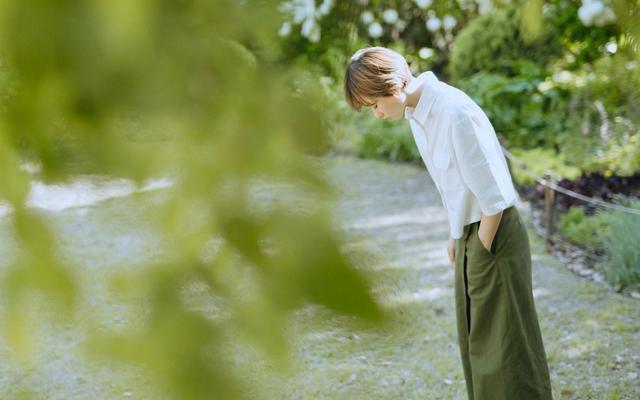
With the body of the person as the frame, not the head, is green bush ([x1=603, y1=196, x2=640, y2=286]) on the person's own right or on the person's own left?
on the person's own right

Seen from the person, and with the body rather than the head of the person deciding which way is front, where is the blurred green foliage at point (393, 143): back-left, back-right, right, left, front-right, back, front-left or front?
right

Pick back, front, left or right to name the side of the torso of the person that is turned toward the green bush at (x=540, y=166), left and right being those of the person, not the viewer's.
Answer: right

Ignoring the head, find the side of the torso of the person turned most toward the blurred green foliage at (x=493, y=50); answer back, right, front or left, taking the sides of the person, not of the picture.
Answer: right

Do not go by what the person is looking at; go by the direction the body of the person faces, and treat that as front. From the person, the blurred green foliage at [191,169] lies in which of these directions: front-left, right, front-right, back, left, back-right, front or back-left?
left

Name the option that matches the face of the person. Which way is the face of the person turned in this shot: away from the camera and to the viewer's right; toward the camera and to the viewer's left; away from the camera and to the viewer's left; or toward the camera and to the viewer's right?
toward the camera and to the viewer's left

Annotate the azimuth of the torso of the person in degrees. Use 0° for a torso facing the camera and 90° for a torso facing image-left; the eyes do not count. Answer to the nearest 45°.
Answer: approximately 90°

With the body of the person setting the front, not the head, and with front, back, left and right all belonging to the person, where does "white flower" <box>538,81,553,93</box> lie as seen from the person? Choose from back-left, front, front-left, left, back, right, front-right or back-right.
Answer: right

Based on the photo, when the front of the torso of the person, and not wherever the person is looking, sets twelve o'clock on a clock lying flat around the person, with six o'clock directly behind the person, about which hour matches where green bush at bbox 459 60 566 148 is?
The green bush is roughly at 3 o'clock from the person.
